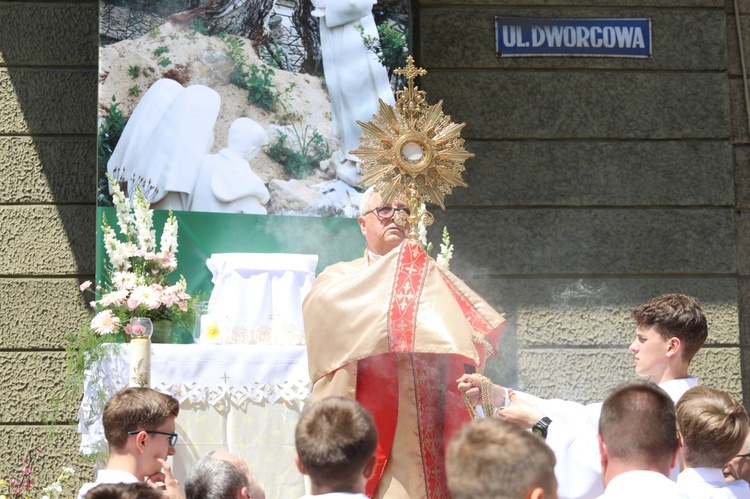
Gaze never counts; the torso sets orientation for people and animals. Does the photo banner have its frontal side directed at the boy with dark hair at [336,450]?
yes

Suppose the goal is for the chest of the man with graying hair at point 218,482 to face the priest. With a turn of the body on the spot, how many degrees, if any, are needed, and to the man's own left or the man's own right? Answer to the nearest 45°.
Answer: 0° — they already face them

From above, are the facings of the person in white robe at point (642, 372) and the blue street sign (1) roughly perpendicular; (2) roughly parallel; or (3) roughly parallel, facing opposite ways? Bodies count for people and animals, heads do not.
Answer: roughly perpendicular

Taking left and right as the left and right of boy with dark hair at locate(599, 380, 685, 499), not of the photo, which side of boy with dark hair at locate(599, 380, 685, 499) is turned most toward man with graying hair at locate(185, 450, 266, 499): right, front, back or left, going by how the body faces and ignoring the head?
left

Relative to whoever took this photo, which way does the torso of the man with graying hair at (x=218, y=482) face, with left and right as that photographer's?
facing away from the viewer and to the right of the viewer

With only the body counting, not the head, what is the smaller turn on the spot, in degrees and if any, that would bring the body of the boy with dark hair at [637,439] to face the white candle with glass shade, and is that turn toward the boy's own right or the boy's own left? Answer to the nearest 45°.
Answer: approximately 45° to the boy's own left

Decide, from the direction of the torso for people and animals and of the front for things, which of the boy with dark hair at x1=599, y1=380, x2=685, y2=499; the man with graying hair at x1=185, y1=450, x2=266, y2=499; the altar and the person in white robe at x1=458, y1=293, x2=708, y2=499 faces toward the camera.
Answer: the altar

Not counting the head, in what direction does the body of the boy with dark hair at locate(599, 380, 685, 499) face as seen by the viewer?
away from the camera

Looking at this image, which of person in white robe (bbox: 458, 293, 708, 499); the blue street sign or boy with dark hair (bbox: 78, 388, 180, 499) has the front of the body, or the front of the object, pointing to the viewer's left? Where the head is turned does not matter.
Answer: the person in white robe

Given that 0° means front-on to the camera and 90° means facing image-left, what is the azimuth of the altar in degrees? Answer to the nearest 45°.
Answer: approximately 0°

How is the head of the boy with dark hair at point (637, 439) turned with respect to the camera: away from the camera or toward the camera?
away from the camera

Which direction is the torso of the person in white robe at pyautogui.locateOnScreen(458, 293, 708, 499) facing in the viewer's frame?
to the viewer's left

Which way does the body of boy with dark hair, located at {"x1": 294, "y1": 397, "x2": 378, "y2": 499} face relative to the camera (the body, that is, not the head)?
away from the camera
